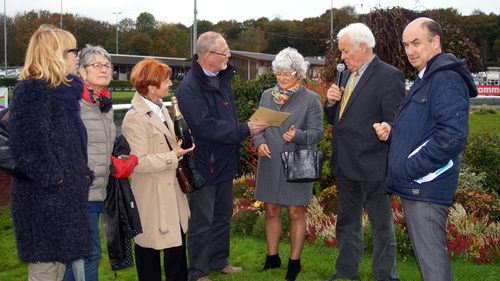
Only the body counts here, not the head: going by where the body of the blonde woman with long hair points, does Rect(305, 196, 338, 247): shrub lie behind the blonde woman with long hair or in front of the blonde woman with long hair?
in front

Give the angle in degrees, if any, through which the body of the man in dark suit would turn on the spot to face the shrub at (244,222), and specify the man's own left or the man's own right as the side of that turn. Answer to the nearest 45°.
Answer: approximately 90° to the man's own right

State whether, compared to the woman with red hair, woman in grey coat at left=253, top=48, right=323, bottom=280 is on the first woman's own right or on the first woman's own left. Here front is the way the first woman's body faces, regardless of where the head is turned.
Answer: on the first woman's own left

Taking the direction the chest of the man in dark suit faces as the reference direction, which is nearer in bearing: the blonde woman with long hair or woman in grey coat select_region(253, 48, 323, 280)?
the blonde woman with long hair

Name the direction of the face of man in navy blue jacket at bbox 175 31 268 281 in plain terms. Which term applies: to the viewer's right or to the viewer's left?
to the viewer's right

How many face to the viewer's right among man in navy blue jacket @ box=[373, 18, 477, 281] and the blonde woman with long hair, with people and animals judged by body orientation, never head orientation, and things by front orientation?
1

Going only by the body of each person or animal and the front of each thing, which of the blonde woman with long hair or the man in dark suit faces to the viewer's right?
the blonde woman with long hair

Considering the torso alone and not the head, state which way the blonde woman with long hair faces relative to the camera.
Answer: to the viewer's right

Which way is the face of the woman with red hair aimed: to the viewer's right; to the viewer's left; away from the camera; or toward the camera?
to the viewer's right

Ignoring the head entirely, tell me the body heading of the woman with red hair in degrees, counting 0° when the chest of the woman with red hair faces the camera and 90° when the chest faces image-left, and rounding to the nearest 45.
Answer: approximately 315°

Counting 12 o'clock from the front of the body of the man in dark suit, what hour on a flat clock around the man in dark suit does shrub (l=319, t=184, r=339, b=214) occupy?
The shrub is roughly at 4 o'clock from the man in dark suit.

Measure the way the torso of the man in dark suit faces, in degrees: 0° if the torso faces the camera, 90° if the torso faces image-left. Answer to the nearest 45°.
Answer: approximately 45°

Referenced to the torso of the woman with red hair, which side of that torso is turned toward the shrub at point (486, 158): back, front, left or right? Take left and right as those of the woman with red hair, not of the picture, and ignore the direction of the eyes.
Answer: left
